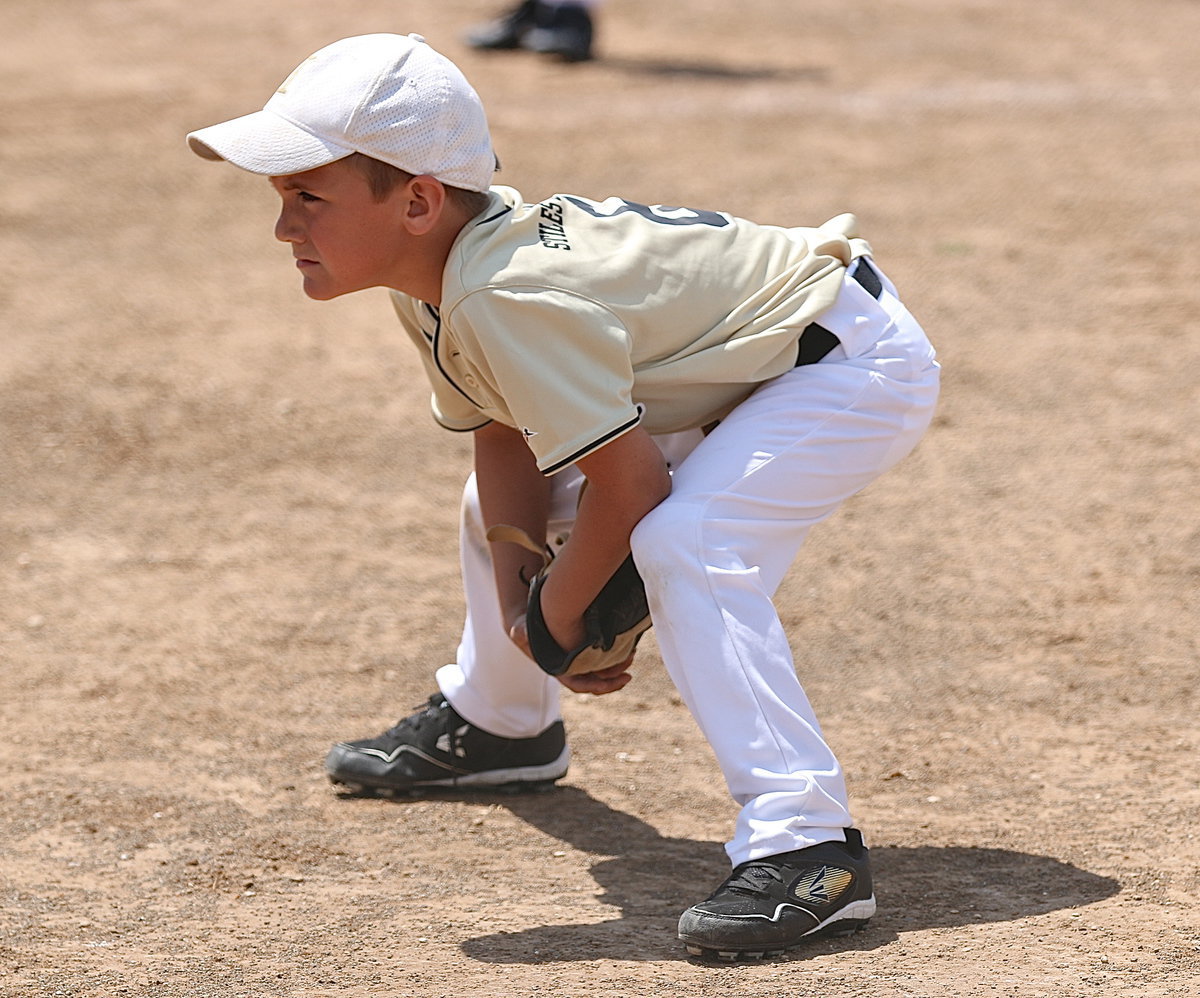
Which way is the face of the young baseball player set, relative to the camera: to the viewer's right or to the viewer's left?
to the viewer's left
